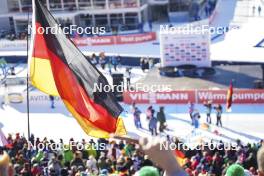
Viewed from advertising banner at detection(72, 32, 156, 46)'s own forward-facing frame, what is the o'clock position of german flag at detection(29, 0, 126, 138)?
The german flag is roughly at 12 o'clock from the advertising banner.

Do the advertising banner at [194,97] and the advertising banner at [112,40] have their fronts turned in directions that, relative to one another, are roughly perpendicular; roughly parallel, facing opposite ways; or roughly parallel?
roughly parallel

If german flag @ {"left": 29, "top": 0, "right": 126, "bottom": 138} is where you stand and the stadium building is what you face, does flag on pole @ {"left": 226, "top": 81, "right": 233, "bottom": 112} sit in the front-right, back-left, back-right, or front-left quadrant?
front-right

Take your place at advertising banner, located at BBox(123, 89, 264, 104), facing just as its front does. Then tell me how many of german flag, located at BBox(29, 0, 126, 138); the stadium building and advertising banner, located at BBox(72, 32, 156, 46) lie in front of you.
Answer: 1

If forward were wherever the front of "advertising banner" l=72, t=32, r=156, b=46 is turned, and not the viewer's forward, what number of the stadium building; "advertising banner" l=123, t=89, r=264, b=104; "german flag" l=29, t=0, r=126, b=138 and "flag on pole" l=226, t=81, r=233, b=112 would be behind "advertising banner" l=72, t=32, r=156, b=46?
1

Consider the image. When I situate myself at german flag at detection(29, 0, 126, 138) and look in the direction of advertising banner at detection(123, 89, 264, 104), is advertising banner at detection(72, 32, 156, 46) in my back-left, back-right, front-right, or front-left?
front-left

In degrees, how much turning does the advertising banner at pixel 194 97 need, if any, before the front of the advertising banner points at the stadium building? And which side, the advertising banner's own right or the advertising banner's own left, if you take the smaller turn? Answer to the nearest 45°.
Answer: approximately 135° to the advertising banner's own right

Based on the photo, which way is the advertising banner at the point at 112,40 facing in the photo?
toward the camera

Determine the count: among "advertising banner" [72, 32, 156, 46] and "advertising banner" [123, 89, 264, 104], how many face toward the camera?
2

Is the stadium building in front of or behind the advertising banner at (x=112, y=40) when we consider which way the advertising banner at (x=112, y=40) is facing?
behind

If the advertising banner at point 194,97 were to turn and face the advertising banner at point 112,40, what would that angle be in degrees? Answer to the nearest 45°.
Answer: approximately 135° to its right

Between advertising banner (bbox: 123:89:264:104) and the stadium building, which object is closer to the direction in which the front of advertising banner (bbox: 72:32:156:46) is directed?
the advertising banner

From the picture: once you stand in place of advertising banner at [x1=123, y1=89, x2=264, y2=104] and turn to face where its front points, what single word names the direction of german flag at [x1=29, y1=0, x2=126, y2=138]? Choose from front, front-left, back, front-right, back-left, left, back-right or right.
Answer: front

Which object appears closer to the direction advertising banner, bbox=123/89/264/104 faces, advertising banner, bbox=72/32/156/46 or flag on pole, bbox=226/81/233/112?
the flag on pole
